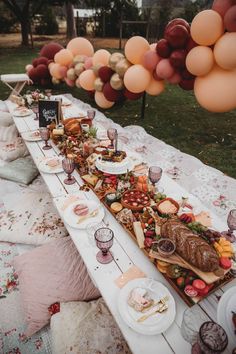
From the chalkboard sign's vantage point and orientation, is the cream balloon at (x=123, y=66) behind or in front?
behind

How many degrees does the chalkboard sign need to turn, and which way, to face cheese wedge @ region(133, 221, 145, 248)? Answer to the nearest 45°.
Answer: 0° — it already faces it

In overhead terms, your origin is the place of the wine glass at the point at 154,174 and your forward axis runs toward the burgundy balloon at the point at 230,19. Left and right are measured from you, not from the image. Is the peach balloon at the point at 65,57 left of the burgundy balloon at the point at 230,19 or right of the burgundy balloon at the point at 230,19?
left

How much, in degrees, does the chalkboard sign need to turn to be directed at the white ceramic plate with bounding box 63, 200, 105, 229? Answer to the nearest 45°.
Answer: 0° — it already faces it

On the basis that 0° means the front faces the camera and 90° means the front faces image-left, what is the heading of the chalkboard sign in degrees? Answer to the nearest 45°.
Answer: approximately 0°

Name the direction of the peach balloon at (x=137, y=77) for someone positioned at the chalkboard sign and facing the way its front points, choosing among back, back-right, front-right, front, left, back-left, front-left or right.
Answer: back-left

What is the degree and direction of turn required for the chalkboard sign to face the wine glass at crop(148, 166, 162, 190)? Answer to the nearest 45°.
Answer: approximately 45° to its left

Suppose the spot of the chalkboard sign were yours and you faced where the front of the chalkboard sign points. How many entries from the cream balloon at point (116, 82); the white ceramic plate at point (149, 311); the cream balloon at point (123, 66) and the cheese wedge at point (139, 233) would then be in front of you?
2

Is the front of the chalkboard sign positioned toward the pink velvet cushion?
yes

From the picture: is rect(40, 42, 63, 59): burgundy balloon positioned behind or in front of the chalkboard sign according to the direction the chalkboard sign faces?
behind

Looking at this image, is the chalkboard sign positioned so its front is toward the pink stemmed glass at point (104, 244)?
yes

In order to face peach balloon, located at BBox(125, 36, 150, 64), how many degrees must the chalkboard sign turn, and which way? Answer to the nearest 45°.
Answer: approximately 135° to its left

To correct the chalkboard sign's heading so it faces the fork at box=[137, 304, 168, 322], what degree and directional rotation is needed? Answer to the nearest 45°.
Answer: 0° — it already faces it
